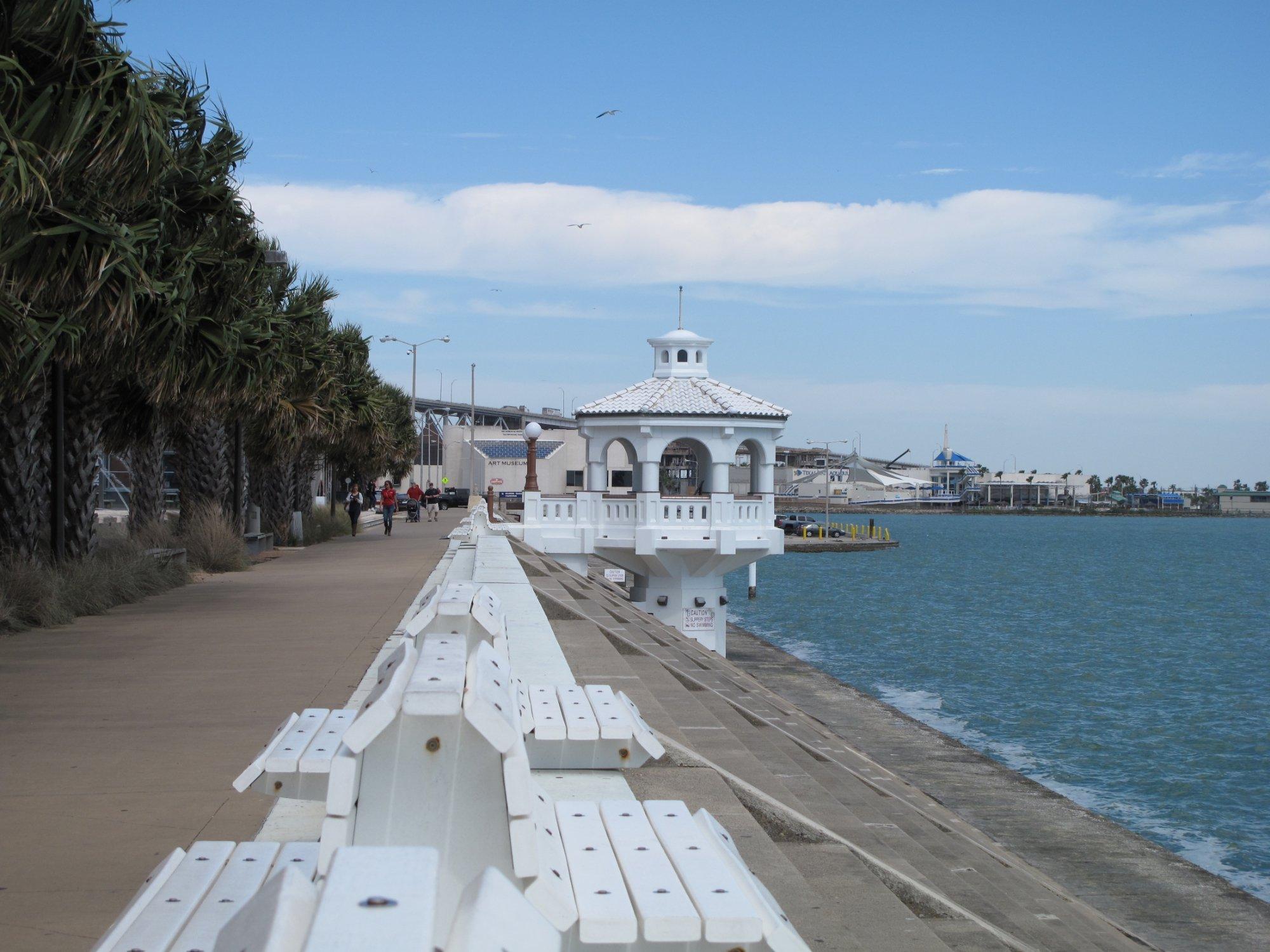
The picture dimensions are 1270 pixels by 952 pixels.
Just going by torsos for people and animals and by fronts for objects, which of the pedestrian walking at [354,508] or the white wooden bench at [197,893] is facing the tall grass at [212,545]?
the pedestrian walking

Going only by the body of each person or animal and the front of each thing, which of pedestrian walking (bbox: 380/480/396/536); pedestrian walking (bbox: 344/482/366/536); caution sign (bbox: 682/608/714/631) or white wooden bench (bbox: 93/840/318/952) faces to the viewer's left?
the white wooden bench

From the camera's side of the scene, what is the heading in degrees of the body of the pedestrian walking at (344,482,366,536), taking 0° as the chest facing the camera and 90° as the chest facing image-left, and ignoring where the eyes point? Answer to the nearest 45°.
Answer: approximately 0°

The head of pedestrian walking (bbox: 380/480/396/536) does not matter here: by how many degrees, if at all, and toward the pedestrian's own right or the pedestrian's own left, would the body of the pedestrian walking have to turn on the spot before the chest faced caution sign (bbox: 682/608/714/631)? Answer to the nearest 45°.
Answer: approximately 45° to the pedestrian's own left

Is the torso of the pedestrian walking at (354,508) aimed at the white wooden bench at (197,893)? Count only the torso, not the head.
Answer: yes

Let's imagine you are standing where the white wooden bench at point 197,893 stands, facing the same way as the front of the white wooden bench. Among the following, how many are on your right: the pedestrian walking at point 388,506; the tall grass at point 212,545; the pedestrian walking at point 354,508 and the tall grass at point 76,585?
4

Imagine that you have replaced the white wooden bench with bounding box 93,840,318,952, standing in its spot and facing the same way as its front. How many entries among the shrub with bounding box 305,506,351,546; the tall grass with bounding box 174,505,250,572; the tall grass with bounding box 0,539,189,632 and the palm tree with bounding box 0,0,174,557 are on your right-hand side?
4

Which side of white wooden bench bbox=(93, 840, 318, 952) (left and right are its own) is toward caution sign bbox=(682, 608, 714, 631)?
right

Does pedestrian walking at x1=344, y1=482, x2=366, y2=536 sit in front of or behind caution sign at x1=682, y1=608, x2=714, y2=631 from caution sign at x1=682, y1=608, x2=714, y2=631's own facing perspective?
behind

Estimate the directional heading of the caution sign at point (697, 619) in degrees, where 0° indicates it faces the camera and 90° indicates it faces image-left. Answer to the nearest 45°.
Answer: approximately 0°

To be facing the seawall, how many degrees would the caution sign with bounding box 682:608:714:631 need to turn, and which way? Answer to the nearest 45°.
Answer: approximately 45° to its left

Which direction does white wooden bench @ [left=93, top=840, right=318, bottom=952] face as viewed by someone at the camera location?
facing to the left of the viewer
